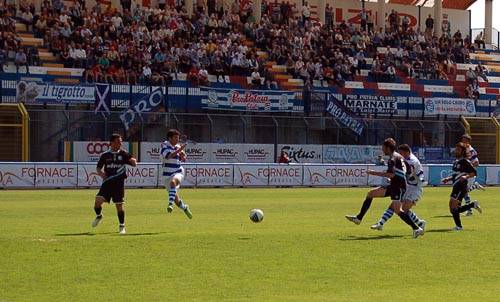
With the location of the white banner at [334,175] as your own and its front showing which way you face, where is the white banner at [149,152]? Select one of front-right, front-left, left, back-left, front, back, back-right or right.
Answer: right

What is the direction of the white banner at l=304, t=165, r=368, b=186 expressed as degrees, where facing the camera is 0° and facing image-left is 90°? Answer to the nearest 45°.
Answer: approximately 0°

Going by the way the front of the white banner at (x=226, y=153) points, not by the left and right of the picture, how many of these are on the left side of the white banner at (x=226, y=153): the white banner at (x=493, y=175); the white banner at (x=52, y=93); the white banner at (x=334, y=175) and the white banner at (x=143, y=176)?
2

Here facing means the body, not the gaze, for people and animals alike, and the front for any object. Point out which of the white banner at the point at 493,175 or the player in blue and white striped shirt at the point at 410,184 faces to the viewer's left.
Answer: the player in blue and white striped shirt

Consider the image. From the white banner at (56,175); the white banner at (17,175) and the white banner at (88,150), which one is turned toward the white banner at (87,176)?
the white banner at (88,150)

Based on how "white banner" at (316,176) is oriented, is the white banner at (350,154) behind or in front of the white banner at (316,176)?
behind

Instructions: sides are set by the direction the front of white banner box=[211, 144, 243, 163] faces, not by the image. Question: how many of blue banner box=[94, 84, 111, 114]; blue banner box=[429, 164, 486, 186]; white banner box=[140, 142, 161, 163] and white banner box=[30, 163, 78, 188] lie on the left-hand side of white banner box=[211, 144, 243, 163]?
1

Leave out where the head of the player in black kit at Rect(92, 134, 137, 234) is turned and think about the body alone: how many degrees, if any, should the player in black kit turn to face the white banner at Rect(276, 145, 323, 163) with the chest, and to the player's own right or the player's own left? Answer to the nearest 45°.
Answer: approximately 180°

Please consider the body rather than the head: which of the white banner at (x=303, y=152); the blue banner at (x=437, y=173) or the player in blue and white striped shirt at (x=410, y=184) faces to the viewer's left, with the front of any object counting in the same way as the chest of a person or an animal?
the player in blue and white striped shirt

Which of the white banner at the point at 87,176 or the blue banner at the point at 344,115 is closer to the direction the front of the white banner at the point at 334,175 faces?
the white banner

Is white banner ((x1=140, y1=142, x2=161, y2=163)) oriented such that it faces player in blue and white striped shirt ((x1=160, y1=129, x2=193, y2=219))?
yes

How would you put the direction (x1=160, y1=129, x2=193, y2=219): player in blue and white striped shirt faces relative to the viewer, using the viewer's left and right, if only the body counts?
facing the viewer and to the right of the viewer
